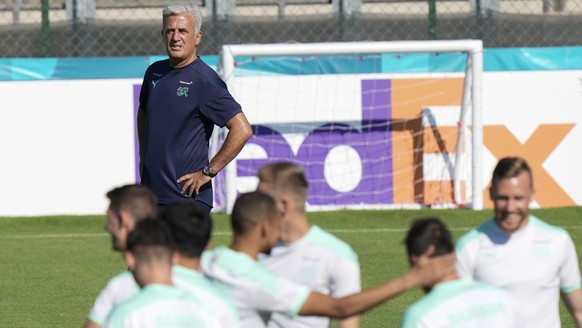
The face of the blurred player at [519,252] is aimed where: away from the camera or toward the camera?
toward the camera

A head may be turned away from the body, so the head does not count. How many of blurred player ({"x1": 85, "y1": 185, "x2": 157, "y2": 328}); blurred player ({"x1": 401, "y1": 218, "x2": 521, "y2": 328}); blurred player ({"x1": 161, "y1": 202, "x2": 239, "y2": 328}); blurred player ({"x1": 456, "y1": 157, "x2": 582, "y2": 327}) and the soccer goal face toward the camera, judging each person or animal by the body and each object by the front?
2

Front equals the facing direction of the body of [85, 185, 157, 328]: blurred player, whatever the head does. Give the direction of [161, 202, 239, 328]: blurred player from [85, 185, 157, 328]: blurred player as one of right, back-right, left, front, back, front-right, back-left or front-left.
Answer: back

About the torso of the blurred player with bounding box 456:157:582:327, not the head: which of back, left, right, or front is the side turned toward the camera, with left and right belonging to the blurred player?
front

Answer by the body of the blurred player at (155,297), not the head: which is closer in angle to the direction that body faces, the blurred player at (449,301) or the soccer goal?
the soccer goal

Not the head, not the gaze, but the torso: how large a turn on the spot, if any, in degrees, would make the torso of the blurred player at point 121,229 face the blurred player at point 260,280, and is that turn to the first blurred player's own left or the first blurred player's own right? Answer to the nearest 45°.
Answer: approximately 180°

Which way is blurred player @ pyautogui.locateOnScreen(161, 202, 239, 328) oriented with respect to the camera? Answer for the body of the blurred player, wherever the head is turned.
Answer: away from the camera

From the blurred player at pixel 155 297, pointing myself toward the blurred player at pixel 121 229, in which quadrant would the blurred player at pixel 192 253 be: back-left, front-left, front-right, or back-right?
front-right

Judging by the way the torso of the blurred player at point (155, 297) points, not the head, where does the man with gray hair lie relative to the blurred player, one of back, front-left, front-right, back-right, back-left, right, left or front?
front

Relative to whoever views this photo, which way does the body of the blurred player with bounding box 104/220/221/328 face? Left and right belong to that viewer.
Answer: facing away from the viewer

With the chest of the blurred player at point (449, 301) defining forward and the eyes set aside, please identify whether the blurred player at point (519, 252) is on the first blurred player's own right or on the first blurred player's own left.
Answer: on the first blurred player's own right

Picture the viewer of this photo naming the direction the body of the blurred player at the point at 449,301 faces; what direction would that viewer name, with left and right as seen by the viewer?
facing away from the viewer and to the left of the viewer

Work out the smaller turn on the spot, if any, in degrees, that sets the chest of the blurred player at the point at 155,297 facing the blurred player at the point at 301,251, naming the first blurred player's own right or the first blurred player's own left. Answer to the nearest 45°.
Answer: approximately 45° to the first blurred player's own right
